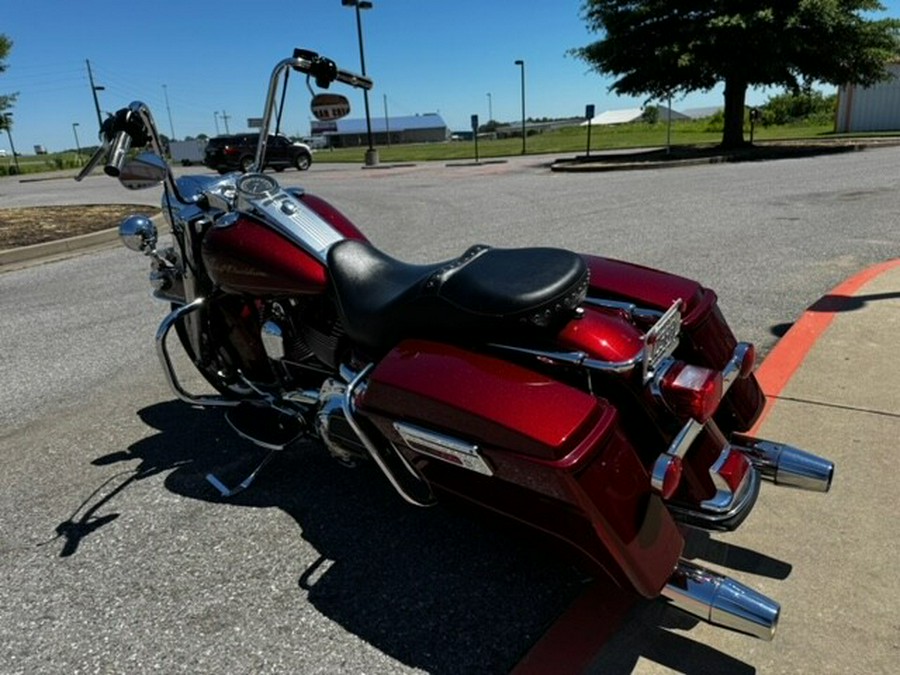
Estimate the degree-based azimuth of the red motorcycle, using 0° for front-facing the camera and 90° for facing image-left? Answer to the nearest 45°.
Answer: approximately 135°

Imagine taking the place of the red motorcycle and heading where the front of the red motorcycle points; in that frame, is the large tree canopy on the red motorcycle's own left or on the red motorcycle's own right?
on the red motorcycle's own right

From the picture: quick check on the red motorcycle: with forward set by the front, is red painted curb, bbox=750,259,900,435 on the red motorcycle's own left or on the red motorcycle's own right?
on the red motorcycle's own right

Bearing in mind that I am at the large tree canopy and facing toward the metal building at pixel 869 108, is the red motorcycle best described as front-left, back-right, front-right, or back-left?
back-right

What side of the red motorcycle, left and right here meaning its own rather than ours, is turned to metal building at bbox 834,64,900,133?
right
